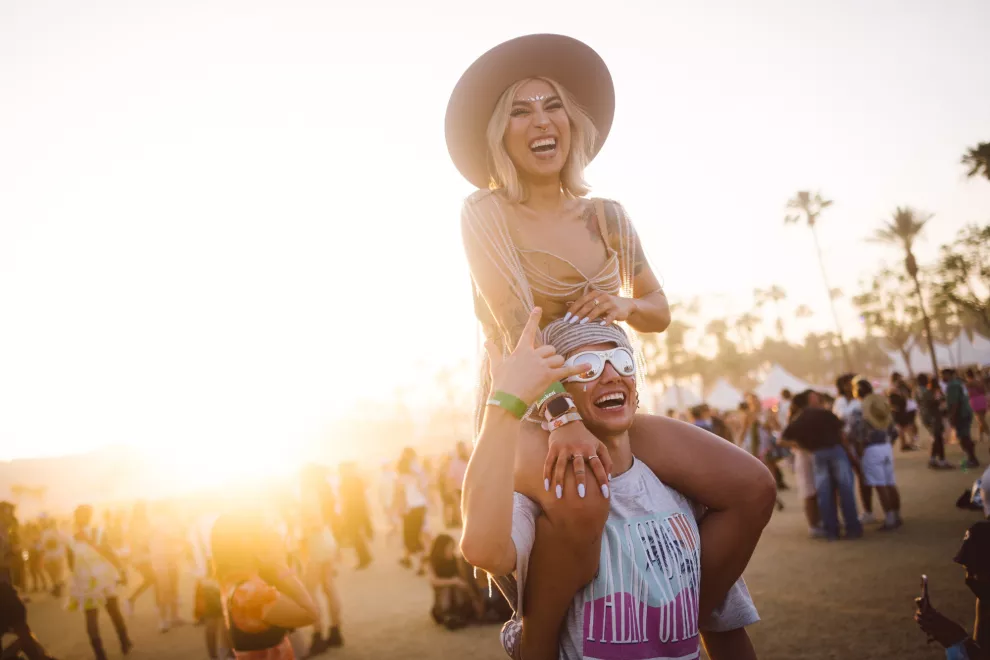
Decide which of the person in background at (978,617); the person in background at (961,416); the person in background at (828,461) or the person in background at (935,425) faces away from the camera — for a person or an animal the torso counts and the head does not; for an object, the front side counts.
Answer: the person in background at (828,461)

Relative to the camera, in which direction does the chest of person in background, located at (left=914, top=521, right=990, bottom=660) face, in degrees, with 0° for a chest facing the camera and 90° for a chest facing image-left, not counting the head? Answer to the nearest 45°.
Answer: approximately 90°

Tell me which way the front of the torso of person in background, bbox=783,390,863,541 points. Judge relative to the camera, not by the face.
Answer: away from the camera

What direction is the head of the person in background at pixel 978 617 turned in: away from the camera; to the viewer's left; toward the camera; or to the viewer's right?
to the viewer's left

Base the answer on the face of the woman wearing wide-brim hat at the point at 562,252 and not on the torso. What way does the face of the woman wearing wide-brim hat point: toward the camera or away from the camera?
toward the camera

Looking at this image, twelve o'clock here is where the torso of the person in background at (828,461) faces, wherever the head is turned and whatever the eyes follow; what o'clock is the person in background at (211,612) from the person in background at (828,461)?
the person in background at (211,612) is roughly at 8 o'clock from the person in background at (828,461).

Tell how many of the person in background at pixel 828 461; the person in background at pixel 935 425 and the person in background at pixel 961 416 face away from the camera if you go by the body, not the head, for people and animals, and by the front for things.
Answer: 1

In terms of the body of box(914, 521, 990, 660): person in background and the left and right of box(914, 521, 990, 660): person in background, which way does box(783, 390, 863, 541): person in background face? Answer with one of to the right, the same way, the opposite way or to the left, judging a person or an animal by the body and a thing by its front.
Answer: to the right

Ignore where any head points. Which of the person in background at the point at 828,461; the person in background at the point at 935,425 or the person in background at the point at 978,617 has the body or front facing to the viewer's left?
the person in background at the point at 978,617
